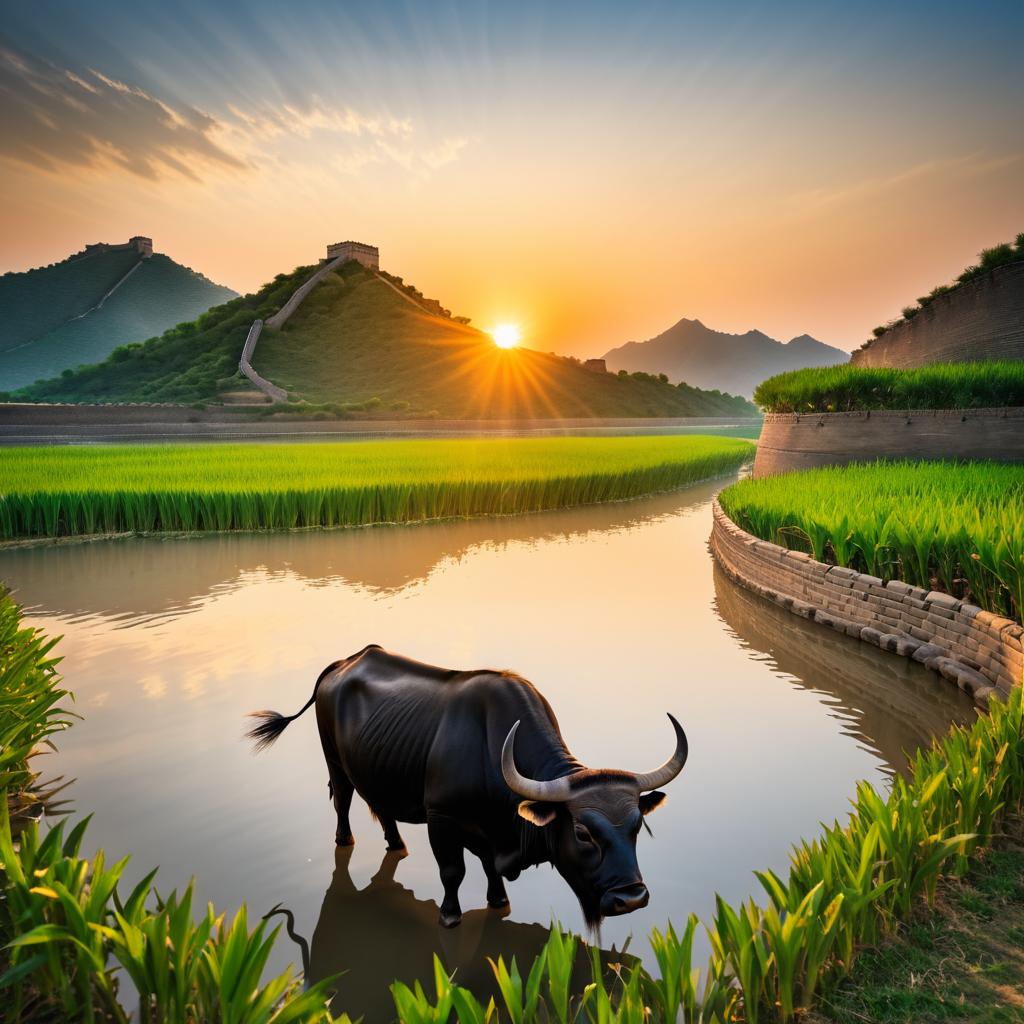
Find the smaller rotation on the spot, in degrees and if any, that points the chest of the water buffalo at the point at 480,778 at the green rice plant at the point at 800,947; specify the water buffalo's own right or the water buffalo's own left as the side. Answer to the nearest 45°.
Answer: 0° — it already faces it

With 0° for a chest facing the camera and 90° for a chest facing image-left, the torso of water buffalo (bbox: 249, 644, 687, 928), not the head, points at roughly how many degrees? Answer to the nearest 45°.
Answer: approximately 315°

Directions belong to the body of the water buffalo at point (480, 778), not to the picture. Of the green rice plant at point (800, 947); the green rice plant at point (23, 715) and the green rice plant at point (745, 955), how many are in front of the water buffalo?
2

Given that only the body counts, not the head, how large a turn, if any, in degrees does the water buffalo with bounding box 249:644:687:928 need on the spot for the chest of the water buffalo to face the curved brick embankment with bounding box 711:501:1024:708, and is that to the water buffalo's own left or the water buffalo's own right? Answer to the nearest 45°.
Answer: approximately 90° to the water buffalo's own left

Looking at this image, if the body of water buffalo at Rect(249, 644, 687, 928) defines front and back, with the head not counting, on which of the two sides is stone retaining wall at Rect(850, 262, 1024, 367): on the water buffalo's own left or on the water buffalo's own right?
on the water buffalo's own left

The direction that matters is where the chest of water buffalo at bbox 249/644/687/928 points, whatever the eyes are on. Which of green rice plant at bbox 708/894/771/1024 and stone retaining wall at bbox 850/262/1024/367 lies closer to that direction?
the green rice plant

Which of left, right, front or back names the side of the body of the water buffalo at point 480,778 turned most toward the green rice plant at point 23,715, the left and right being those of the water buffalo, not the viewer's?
back

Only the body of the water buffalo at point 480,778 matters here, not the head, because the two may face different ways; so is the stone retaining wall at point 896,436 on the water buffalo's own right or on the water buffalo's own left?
on the water buffalo's own left

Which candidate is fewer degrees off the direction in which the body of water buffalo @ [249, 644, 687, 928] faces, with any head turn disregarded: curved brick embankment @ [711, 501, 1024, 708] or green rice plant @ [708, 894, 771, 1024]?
the green rice plant
